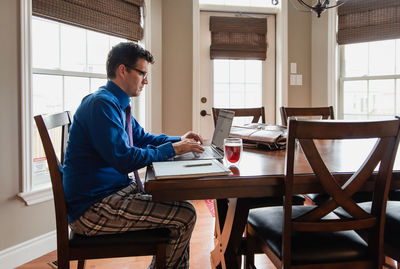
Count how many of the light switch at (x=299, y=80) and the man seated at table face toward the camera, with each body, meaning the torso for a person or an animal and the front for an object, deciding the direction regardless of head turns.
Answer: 1

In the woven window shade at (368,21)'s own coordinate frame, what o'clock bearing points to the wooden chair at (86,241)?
The wooden chair is roughly at 1 o'clock from the woven window shade.

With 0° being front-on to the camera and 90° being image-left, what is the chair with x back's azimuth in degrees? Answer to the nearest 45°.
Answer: approximately 135°

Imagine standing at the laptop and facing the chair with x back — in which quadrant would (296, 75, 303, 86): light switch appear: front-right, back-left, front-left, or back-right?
back-left

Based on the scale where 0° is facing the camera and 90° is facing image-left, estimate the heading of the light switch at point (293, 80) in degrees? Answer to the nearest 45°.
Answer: approximately 0°

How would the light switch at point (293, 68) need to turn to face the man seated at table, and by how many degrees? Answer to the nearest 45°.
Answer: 0° — it already faces them

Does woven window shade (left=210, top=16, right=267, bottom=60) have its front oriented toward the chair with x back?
yes

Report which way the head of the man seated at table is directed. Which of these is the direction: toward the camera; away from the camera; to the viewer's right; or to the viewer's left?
to the viewer's right
